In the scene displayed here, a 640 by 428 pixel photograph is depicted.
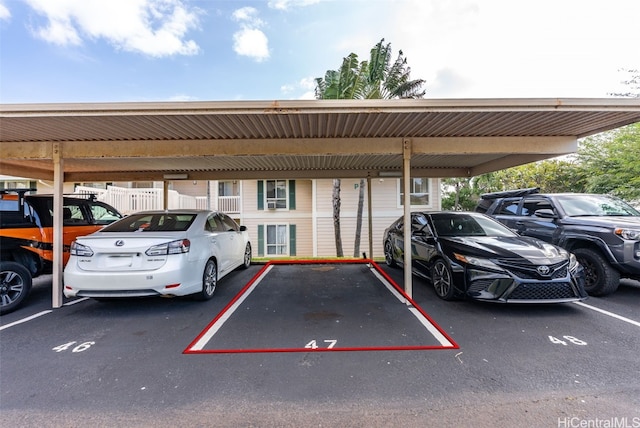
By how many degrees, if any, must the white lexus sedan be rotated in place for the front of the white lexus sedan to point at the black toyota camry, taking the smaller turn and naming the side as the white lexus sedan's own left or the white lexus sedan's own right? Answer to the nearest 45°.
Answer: approximately 90° to the white lexus sedan's own right

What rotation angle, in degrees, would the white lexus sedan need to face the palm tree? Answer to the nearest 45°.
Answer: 0° — it already faces it

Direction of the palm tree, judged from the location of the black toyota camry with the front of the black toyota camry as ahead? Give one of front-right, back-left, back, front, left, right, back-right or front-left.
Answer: back

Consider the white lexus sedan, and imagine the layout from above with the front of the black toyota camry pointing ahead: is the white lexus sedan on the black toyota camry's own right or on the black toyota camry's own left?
on the black toyota camry's own right

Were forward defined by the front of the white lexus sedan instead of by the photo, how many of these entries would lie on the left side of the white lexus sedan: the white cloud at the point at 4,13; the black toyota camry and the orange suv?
2

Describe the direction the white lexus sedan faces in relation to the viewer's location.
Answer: facing away from the viewer and to the right of the viewer

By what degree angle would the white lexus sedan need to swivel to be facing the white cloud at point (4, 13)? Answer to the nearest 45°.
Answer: approximately 90° to its left

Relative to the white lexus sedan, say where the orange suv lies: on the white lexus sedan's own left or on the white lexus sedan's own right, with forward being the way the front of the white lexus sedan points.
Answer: on the white lexus sedan's own left
